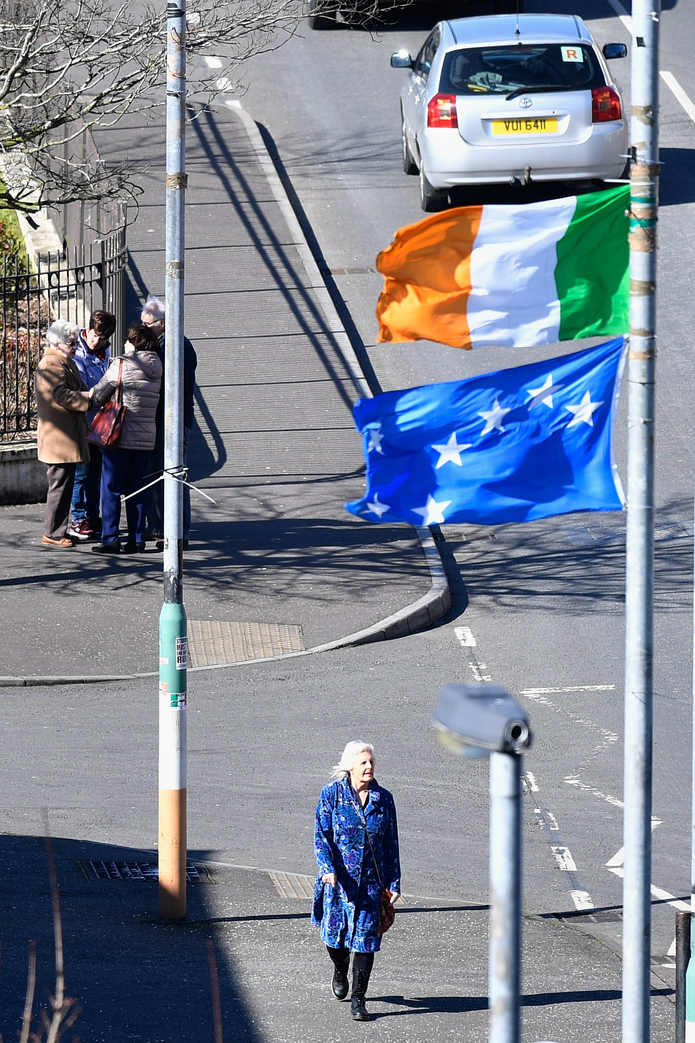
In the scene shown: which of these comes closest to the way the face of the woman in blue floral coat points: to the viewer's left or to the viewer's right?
to the viewer's right

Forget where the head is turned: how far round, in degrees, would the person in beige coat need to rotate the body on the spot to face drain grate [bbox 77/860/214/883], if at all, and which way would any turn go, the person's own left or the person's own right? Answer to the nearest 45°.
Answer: approximately 90° to the person's own right

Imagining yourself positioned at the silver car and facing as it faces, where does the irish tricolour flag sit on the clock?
The irish tricolour flag is roughly at 6 o'clock from the silver car.

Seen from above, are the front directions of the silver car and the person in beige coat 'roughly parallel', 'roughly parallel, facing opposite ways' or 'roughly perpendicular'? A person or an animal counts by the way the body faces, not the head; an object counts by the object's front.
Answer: roughly perpendicular

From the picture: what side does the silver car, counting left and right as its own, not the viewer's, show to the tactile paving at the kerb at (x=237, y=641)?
back

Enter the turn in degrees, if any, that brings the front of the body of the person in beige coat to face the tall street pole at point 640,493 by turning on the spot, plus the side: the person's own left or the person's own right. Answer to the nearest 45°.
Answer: approximately 90° to the person's own right

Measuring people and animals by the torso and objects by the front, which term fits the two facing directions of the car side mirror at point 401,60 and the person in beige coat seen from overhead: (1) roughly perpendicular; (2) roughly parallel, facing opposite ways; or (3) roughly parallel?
roughly perpendicular

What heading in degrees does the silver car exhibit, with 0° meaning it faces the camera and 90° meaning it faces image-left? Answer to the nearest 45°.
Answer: approximately 180°

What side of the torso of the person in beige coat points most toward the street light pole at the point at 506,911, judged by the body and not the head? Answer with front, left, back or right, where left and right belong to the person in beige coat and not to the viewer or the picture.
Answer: right

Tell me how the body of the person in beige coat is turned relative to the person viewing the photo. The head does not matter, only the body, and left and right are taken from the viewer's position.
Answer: facing to the right of the viewer

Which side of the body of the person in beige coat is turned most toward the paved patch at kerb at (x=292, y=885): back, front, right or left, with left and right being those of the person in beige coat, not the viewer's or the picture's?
right

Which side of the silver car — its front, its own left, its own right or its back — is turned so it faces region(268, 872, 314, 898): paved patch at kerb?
back
